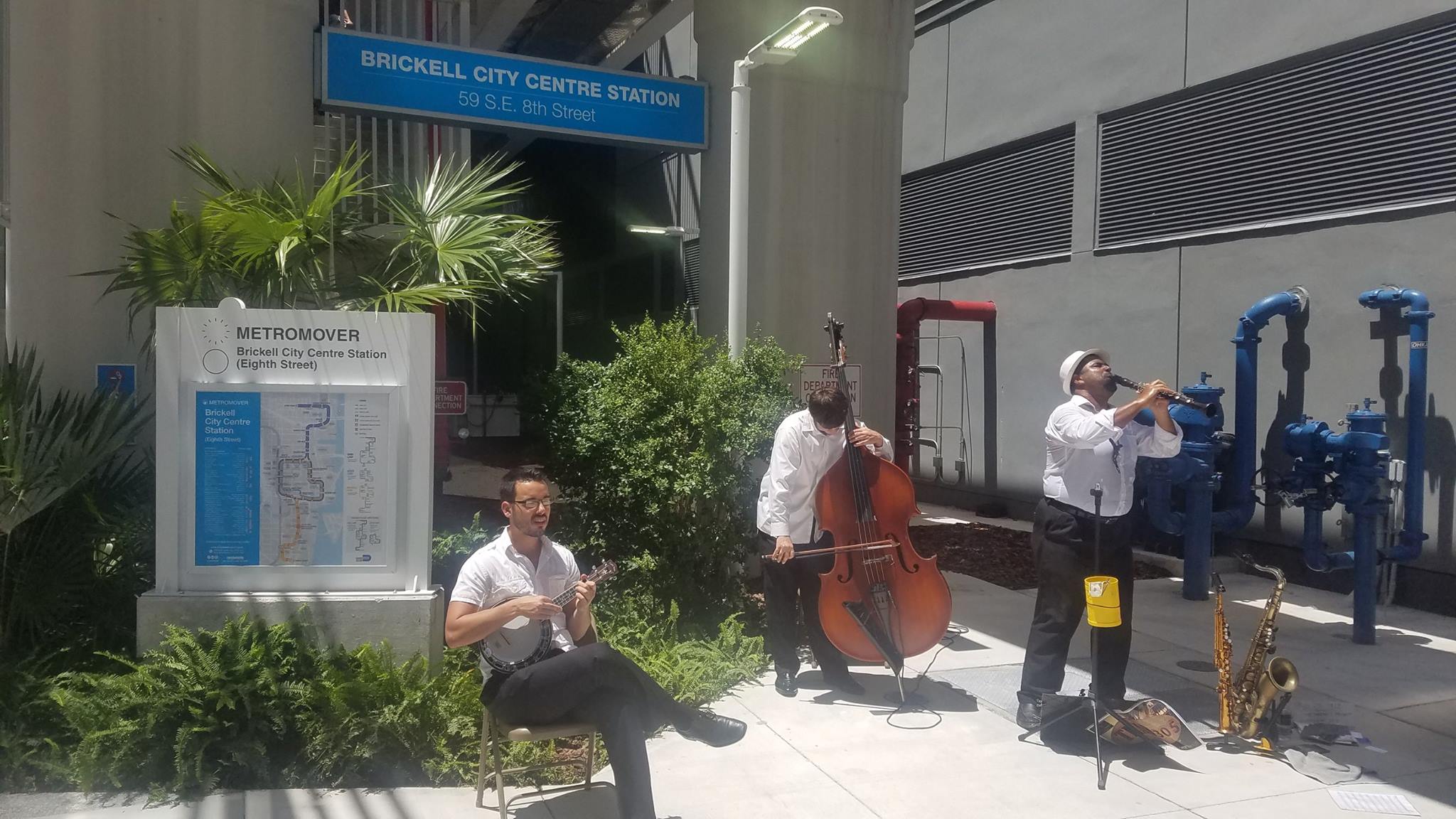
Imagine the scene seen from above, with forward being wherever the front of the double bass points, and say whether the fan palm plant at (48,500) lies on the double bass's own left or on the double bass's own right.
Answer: on the double bass's own right

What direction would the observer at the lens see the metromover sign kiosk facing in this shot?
facing the viewer

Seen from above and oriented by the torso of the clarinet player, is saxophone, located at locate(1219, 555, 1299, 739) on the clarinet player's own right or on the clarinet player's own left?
on the clarinet player's own left

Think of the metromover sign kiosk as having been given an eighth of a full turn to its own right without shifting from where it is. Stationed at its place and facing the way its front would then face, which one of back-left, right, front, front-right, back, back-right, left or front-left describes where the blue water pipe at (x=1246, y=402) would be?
back-left

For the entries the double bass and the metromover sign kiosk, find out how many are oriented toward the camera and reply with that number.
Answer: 2

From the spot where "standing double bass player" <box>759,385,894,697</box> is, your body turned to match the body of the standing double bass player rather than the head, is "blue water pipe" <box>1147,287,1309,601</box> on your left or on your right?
on your left

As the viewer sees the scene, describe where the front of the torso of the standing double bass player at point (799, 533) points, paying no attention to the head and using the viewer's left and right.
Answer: facing the viewer and to the right of the viewer

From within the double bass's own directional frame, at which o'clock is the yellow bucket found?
The yellow bucket is roughly at 10 o'clock from the double bass.

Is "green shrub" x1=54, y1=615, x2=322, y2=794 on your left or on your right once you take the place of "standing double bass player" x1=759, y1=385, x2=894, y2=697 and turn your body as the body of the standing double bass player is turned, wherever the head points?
on your right

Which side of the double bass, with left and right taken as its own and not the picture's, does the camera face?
front

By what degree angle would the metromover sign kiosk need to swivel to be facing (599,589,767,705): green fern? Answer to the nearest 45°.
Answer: approximately 90° to its left

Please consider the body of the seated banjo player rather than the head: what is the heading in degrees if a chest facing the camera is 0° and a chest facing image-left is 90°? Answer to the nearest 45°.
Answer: approximately 315°

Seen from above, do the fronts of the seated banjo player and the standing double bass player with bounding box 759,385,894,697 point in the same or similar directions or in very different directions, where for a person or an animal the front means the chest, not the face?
same or similar directions

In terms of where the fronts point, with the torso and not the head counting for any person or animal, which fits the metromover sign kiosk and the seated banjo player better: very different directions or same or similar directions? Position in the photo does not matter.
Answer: same or similar directions

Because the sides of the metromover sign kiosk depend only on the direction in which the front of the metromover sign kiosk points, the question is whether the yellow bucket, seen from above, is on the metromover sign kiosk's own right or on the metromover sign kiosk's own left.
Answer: on the metromover sign kiosk's own left
